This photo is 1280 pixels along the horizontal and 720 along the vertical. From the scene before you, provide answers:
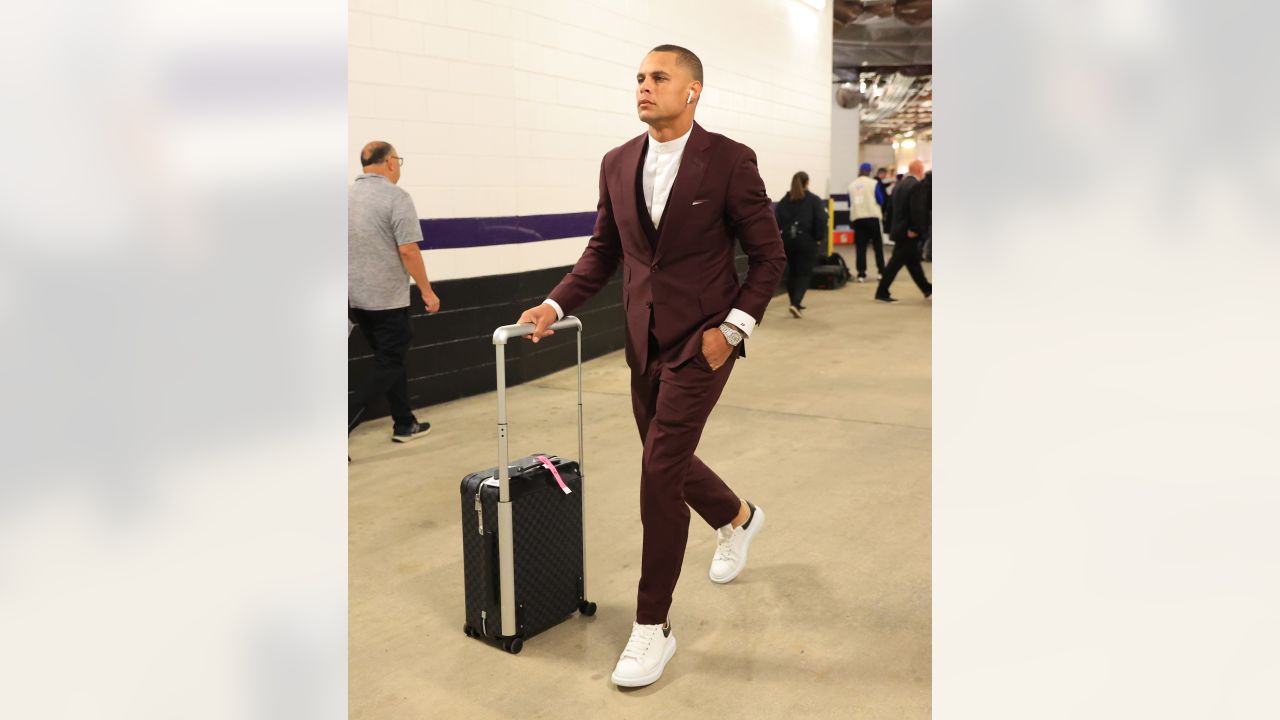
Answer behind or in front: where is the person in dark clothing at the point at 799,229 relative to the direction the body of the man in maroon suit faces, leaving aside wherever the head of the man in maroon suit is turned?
behind

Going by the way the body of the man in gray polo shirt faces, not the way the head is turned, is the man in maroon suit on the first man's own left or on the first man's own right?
on the first man's own right

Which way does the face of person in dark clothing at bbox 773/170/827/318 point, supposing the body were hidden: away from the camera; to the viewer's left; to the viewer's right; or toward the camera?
away from the camera

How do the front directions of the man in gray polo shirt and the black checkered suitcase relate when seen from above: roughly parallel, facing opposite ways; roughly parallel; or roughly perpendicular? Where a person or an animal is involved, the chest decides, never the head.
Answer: roughly perpendicular

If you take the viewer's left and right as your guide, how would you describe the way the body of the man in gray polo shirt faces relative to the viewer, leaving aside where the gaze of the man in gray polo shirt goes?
facing away from the viewer and to the right of the viewer

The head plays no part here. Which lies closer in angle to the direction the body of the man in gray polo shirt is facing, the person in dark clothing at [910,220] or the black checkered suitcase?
the person in dark clothing

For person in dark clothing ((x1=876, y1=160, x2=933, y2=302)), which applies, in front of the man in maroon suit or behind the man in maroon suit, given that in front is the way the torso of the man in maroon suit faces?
behind
